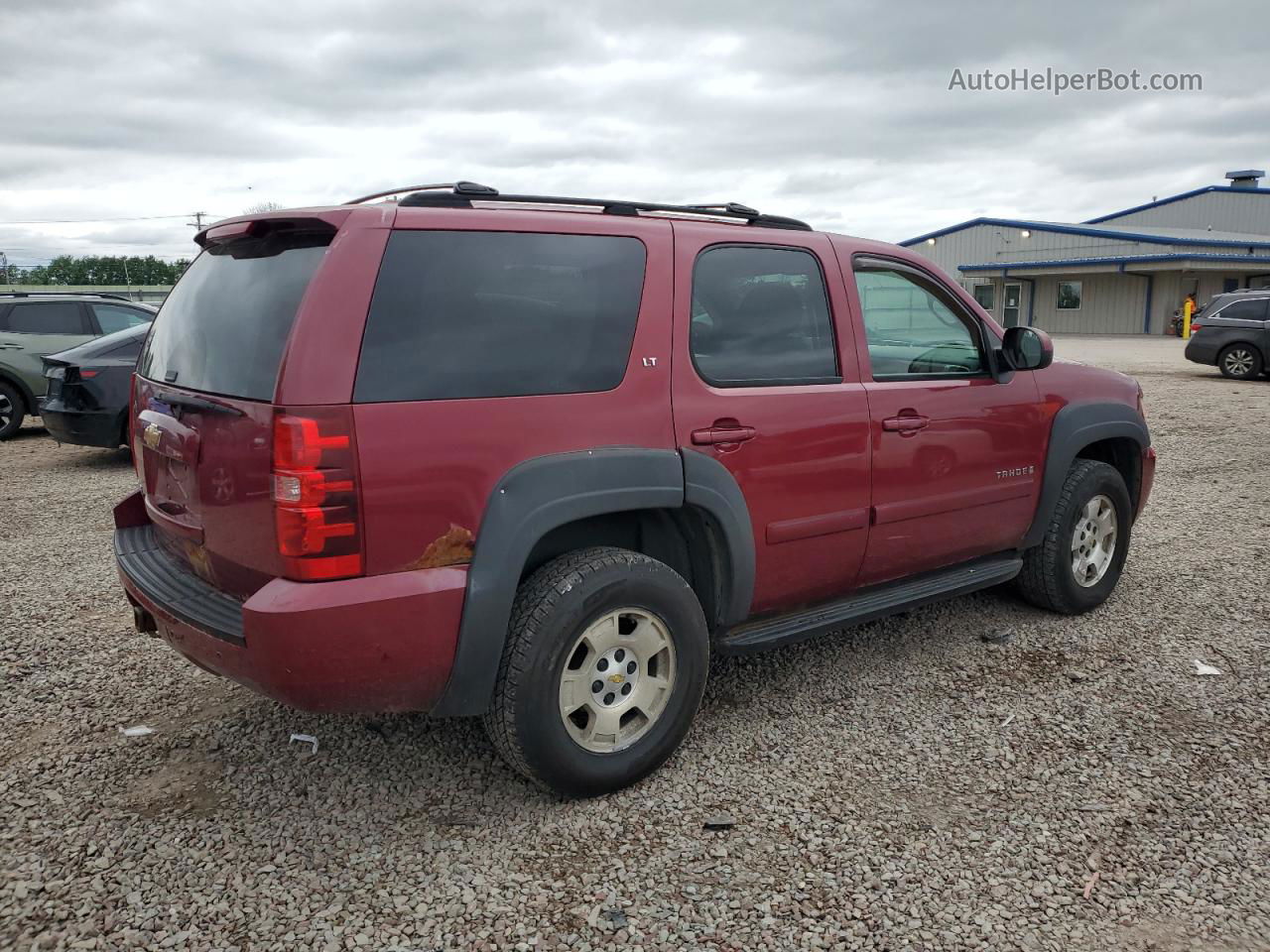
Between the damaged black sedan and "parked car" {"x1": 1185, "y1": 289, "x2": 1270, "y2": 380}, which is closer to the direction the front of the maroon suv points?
the parked car

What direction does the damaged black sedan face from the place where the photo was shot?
facing away from the viewer and to the right of the viewer

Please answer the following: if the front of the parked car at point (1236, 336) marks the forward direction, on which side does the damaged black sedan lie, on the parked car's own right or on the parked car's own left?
on the parked car's own right

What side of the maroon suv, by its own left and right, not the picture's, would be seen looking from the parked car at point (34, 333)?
left

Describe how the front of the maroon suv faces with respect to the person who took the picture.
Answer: facing away from the viewer and to the right of the viewer
